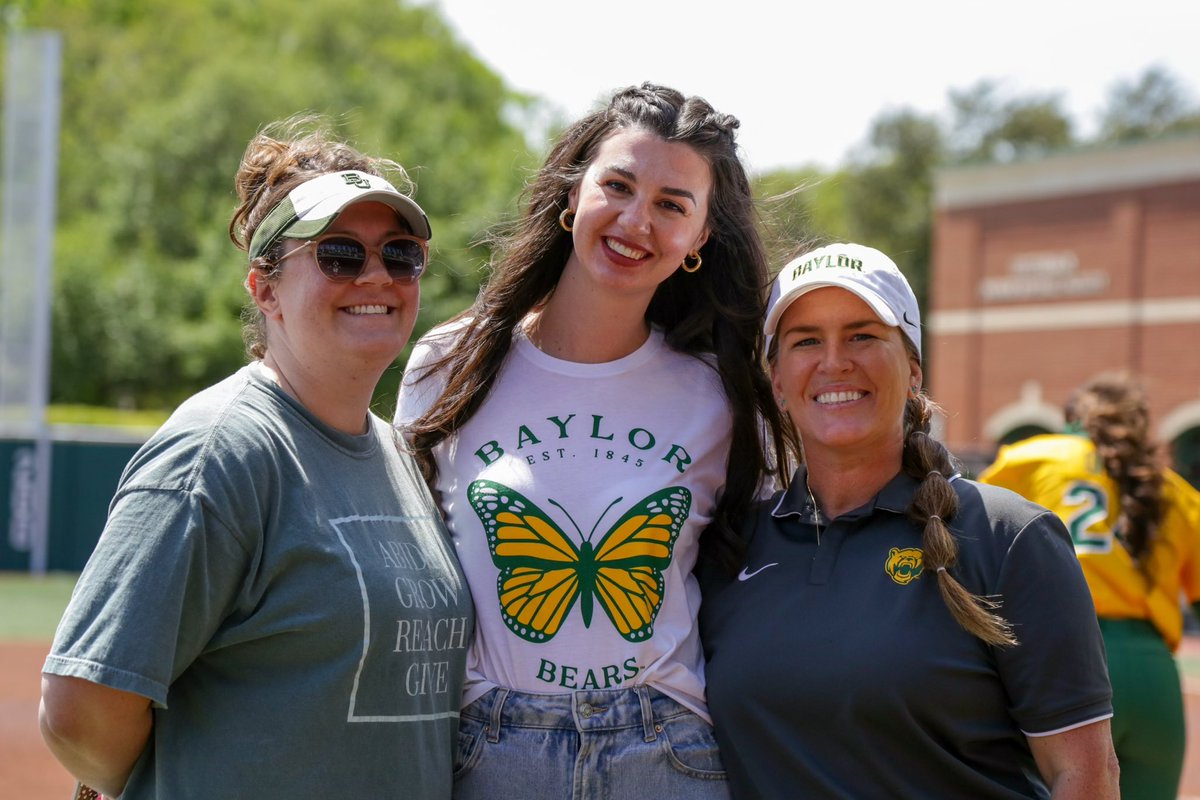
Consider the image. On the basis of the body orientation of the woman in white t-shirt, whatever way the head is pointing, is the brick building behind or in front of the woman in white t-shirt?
behind

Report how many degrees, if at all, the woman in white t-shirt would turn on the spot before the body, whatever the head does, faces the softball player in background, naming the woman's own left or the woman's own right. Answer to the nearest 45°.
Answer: approximately 135° to the woman's own left

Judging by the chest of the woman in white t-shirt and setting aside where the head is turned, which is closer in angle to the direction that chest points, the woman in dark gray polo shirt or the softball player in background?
the woman in dark gray polo shirt

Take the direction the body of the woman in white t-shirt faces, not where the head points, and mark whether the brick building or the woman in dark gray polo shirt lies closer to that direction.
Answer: the woman in dark gray polo shirt

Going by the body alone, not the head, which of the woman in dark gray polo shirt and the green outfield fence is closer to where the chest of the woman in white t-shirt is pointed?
the woman in dark gray polo shirt

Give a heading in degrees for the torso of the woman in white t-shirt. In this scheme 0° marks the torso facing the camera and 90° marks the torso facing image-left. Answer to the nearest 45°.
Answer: approximately 0°

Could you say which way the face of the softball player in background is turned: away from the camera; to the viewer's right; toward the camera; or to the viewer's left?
away from the camera
